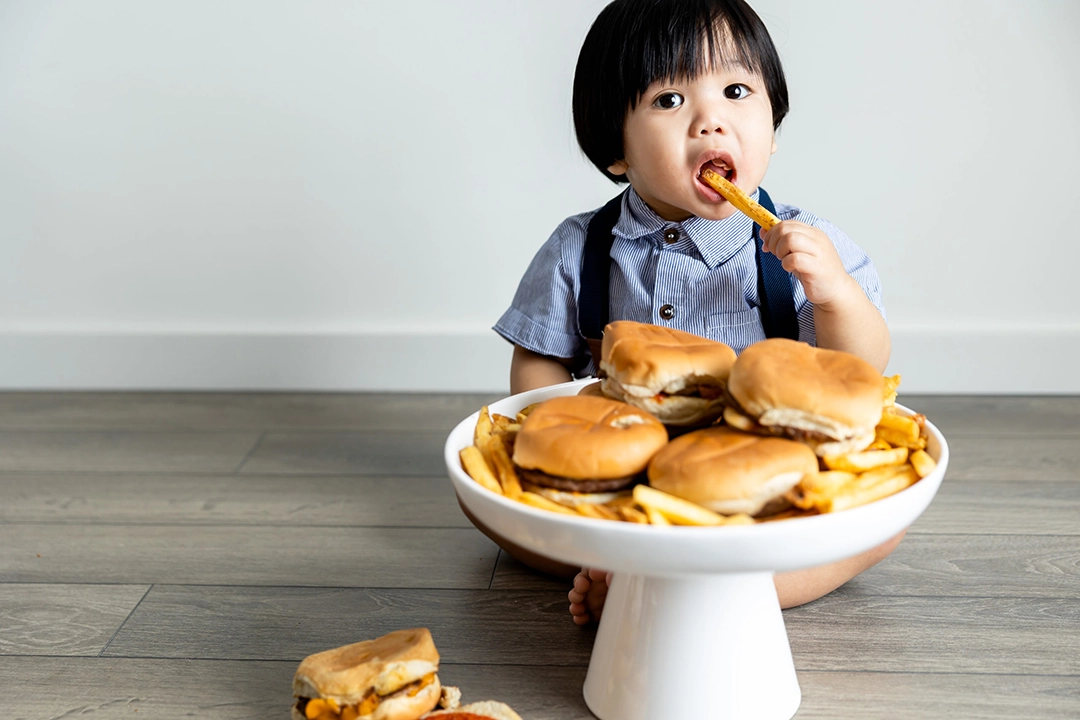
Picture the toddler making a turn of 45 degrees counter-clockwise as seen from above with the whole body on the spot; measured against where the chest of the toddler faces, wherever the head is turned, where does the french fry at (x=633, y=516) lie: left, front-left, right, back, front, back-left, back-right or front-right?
front-right

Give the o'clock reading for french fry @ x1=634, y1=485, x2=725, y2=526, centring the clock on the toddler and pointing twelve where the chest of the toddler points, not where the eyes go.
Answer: The french fry is roughly at 12 o'clock from the toddler.

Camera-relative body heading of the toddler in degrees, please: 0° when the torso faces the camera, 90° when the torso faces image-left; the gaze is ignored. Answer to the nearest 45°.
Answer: approximately 0°
